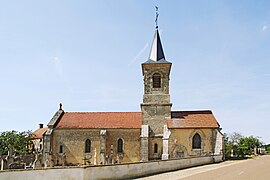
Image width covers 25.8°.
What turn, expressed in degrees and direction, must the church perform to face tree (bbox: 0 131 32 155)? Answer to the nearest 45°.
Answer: approximately 45° to its right

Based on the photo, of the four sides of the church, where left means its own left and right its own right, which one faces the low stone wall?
left

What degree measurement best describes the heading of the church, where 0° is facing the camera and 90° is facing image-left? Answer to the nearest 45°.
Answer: approximately 90°

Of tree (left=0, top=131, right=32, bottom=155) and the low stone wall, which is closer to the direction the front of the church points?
the tree
